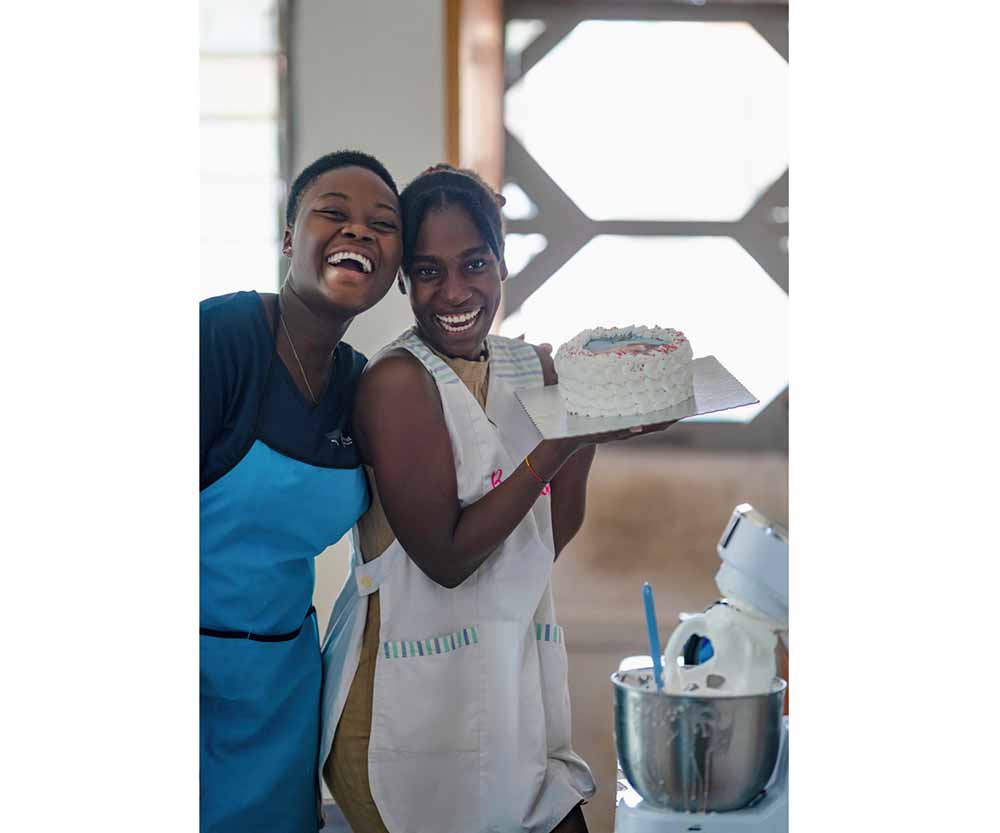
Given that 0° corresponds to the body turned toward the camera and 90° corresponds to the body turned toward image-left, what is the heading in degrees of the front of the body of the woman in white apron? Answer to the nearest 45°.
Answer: approximately 315°

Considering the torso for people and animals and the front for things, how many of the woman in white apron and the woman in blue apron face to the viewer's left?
0

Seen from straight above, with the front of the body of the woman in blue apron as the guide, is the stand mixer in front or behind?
in front

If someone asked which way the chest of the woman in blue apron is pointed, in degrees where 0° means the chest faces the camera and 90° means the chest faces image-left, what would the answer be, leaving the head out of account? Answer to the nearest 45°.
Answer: approximately 315°
